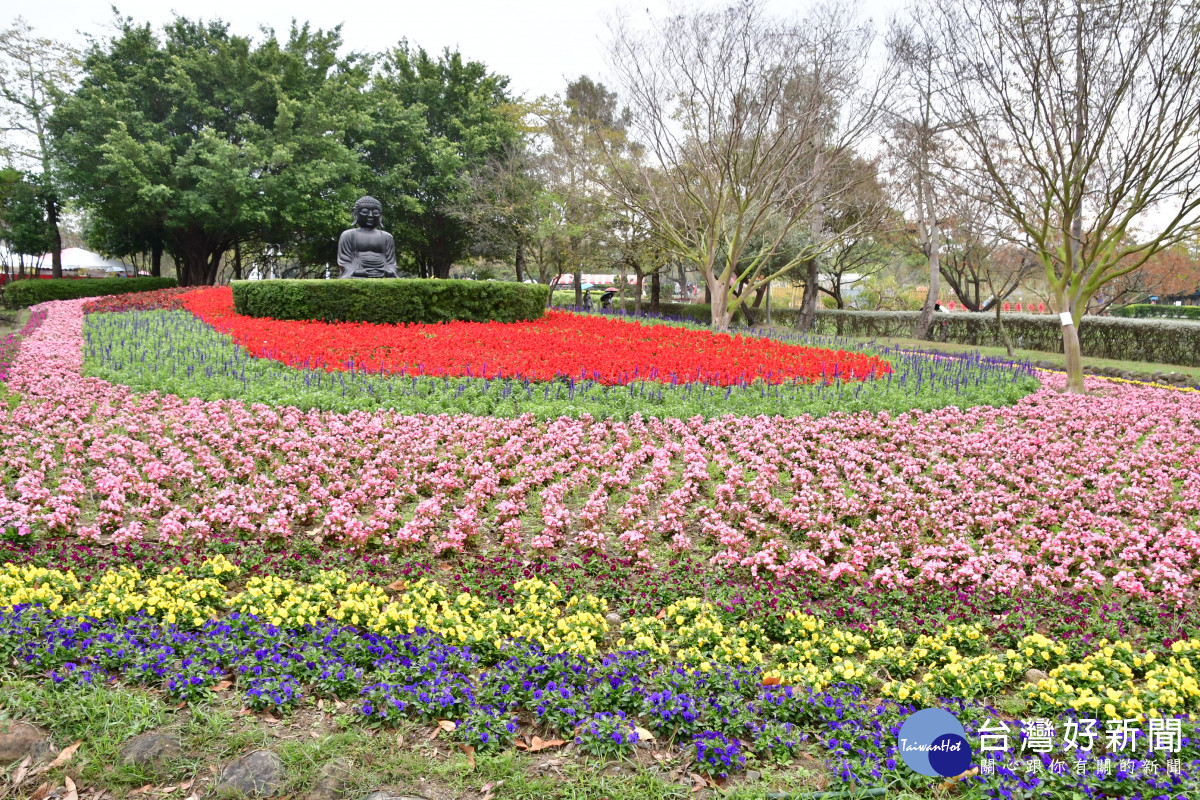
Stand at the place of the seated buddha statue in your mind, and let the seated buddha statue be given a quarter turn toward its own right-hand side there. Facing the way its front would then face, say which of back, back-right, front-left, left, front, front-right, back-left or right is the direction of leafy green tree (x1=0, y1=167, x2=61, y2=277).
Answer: front-right

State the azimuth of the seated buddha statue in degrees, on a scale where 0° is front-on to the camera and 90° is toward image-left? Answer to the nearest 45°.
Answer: approximately 0°

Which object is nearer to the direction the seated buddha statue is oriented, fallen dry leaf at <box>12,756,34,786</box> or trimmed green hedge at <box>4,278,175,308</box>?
the fallen dry leaf

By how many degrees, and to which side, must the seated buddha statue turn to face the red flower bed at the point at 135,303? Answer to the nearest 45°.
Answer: approximately 135° to its right

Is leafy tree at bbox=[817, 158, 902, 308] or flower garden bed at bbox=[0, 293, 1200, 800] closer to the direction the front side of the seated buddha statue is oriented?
the flower garden bed

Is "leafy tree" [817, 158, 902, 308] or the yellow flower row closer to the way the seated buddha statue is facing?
the yellow flower row

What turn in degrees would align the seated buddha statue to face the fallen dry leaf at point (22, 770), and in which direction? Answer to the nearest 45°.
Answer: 0° — it already faces it

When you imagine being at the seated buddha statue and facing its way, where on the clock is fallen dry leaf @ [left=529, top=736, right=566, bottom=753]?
The fallen dry leaf is roughly at 12 o'clock from the seated buddha statue.
